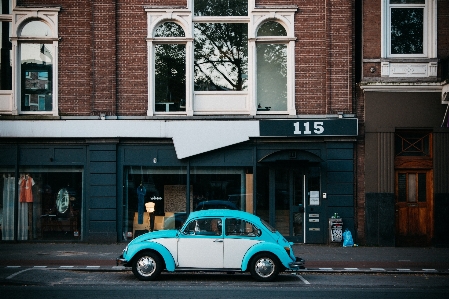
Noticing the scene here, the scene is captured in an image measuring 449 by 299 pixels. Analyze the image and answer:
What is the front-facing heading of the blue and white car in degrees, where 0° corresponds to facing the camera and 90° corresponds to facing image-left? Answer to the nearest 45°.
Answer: approximately 90°

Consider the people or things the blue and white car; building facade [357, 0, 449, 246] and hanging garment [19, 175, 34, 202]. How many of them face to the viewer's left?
1

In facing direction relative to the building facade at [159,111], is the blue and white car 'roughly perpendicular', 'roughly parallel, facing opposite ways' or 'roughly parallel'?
roughly perpendicular

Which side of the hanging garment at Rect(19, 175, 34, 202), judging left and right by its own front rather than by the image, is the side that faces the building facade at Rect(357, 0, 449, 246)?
left

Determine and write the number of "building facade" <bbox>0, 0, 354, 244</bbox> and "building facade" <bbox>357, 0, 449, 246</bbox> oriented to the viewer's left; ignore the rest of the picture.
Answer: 0

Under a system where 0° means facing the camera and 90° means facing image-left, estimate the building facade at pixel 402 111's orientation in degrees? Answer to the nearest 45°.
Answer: approximately 0°

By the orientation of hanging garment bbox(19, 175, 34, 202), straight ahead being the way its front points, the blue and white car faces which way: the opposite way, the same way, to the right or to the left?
to the right

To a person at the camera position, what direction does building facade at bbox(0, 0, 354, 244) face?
facing the viewer

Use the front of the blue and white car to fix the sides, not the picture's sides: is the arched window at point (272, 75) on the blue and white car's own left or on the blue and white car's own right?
on the blue and white car's own right

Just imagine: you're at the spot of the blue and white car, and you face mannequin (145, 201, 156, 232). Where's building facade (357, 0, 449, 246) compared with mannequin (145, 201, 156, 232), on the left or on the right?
right

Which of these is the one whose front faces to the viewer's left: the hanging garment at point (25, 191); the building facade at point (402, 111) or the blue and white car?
the blue and white car

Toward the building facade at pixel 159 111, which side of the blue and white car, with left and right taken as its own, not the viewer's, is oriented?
right

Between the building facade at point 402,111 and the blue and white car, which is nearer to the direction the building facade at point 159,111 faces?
the blue and white car

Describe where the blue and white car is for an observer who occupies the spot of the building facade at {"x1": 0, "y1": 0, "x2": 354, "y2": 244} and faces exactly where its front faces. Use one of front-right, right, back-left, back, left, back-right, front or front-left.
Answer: front

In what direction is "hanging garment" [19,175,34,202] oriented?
toward the camera
